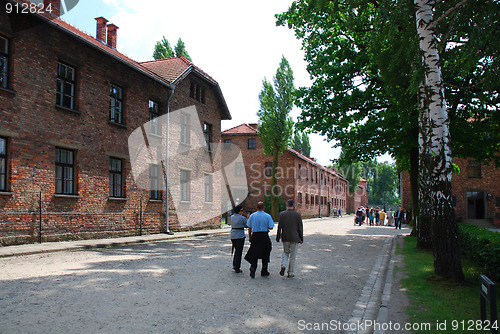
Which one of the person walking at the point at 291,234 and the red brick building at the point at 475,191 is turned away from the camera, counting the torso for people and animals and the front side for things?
the person walking

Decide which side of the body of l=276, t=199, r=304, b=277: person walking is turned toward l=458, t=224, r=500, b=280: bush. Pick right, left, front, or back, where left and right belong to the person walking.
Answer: right

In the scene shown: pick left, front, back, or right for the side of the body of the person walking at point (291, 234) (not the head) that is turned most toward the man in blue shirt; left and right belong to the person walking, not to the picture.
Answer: left

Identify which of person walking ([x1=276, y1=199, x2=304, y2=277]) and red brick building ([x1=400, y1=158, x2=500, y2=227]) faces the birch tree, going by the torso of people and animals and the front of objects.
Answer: the red brick building

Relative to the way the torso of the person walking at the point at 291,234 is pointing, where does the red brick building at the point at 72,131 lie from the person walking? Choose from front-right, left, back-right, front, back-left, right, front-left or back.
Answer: front-left

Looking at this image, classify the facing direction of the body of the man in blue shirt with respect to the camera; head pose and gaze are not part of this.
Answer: away from the camera

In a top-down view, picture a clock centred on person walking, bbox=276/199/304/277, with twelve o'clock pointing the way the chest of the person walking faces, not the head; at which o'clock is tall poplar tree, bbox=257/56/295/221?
The tall poplar tree is roughly at 12 o'clock from the person walking.

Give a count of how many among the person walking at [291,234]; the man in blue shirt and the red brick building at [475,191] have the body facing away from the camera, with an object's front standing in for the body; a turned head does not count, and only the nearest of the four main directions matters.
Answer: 2

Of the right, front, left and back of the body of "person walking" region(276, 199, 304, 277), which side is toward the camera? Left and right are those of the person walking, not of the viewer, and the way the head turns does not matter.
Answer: back

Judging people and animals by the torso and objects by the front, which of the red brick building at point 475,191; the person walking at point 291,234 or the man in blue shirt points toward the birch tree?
the red brick building

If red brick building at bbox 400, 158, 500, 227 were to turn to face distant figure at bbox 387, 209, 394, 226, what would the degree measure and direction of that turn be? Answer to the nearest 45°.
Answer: approximately 45° to its right

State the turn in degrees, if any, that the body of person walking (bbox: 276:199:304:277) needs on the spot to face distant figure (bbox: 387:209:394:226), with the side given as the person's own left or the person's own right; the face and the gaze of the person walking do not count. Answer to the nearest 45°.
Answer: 0° — they already face them

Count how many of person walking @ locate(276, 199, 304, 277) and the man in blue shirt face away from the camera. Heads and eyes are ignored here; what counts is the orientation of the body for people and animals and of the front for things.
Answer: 2
